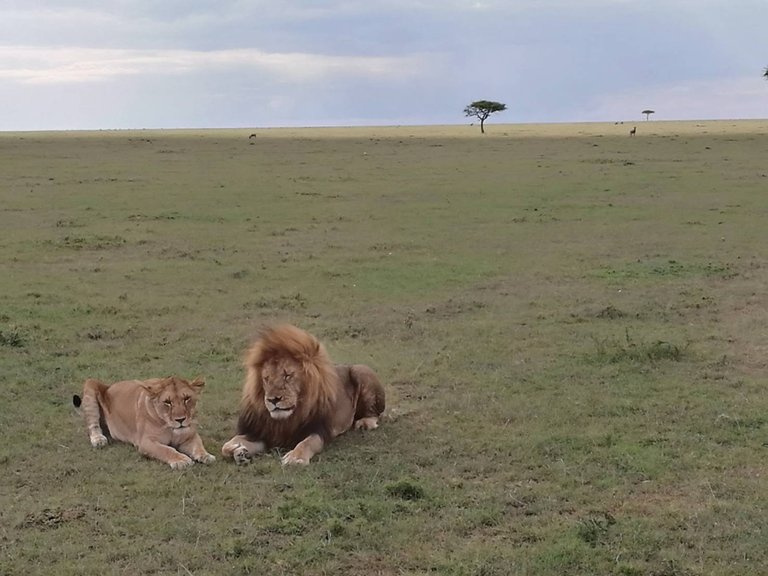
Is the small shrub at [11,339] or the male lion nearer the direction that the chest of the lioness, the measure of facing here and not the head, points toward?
the male lion

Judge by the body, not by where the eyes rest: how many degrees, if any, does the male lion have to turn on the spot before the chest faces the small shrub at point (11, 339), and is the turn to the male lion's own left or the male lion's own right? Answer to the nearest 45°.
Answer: approximately 90° to the male lion's own right

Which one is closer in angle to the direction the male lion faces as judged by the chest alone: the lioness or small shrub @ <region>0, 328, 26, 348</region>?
the lioness

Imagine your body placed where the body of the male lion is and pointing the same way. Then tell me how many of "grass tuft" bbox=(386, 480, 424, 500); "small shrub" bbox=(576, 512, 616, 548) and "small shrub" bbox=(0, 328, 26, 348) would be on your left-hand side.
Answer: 2

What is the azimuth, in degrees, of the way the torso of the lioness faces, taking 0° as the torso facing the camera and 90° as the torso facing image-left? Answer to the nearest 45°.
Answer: approximately 315°

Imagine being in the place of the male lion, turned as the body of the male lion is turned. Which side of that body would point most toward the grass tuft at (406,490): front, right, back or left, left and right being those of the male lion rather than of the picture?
left

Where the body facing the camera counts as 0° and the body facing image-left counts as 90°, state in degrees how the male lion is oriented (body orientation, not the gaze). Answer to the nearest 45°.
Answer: approximately 45°

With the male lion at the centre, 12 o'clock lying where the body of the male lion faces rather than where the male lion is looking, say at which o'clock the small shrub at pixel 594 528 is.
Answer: The small shrub is roughly at 9 o'clock from the male lion.
